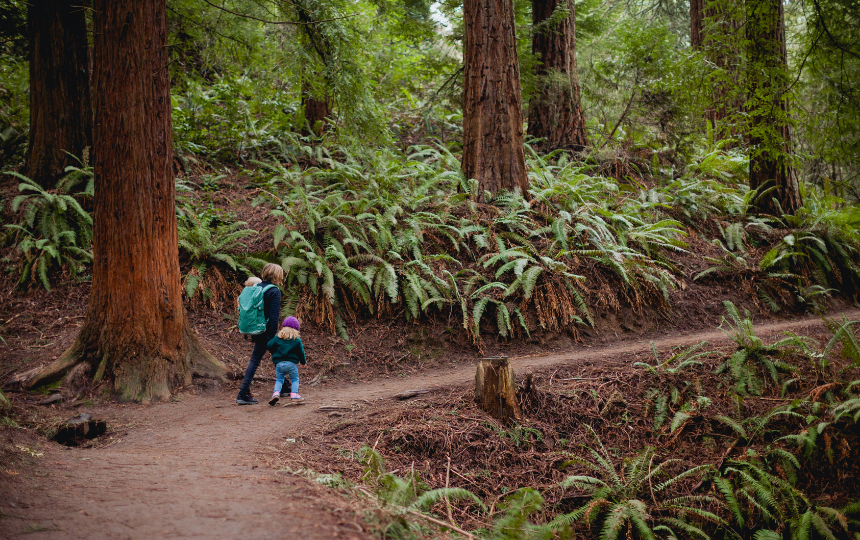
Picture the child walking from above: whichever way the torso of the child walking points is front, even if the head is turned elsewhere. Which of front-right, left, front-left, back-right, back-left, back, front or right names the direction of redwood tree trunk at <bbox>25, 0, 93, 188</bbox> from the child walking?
front-left

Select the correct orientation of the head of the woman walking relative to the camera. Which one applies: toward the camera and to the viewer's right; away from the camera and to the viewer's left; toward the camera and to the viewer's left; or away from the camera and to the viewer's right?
away from the camera and to the viewer's right

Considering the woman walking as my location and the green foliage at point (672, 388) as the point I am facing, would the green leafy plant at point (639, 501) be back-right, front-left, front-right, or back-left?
front-right

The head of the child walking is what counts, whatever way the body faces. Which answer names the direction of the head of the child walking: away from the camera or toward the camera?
away from the camera

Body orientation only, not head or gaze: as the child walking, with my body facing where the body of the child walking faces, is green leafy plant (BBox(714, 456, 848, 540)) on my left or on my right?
on my right

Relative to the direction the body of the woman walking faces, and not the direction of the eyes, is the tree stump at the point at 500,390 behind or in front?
in front

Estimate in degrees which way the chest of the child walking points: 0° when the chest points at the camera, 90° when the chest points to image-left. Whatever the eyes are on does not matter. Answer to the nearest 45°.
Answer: approximately 180°

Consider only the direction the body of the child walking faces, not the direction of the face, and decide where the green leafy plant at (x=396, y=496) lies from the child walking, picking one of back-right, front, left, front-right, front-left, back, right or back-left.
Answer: back

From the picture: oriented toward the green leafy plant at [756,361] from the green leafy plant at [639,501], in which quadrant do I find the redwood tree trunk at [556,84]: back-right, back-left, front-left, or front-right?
front-left

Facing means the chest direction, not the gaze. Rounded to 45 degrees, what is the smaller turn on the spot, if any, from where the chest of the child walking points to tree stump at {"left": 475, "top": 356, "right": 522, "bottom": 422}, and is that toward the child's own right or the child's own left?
approximately 135° to the child's own right

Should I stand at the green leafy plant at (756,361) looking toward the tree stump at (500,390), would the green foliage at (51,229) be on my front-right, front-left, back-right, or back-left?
front-right
